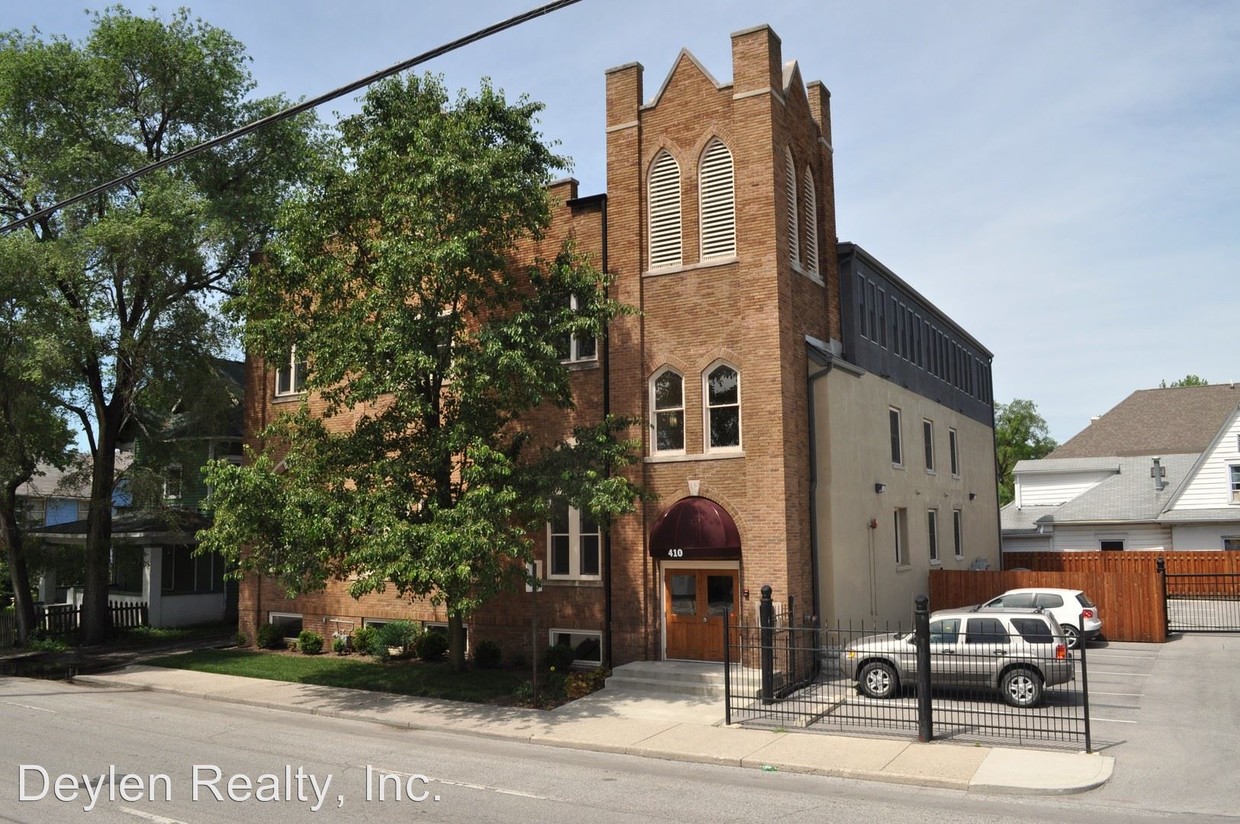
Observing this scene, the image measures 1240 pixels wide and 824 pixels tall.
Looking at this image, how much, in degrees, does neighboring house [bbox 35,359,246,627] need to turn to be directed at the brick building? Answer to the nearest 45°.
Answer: approximately 90° to its left

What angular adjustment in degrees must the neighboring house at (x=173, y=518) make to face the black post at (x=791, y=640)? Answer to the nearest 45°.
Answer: approximately 90° to its left

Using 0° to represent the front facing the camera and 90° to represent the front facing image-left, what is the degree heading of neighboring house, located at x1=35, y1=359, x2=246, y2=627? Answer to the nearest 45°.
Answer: approximately 45°

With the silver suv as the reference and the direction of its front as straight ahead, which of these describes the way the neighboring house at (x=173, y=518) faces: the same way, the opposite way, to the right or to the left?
to the left

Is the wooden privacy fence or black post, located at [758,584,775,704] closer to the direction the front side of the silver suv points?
the black post

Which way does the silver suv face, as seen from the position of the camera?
facing to the left of the viewer

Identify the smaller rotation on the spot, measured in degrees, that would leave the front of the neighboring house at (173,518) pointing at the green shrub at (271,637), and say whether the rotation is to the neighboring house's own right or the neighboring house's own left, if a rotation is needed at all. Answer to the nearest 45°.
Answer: approximately 45° to the neighboring house's own left

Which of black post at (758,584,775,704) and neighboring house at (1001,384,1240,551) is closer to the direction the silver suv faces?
the black post
